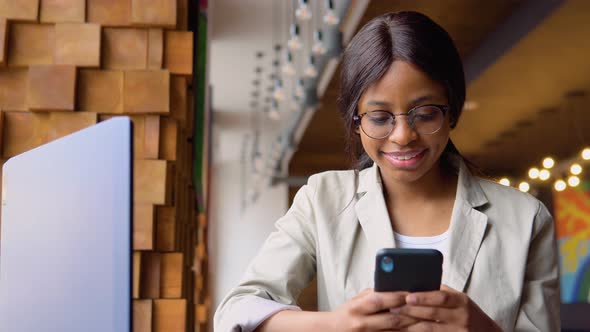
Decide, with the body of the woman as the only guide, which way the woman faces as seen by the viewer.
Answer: toward the camera

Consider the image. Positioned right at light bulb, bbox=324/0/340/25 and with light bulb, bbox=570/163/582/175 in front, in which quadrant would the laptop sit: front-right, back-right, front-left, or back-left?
back-right

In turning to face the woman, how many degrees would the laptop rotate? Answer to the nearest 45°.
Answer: approximately 45° to its right

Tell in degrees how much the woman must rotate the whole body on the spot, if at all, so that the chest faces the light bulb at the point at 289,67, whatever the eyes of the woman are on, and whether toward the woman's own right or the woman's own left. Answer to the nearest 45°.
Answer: approximately 180°

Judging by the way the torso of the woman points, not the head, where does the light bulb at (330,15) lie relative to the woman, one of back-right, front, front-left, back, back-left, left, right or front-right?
back

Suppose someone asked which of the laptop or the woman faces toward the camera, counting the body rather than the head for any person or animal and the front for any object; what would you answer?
the woman

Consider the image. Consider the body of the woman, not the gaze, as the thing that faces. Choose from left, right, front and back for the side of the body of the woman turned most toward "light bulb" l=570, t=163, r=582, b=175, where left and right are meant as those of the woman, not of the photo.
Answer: back

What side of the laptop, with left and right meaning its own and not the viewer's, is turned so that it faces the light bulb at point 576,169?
front

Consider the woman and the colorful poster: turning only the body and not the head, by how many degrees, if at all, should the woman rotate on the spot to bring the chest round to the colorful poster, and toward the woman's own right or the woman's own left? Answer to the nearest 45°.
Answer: approximately 180°

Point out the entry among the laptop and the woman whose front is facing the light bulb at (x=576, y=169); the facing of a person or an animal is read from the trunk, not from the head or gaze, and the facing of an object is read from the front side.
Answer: the laptop

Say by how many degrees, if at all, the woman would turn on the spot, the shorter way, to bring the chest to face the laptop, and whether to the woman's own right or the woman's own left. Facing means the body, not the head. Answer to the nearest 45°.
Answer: approximately 45° to the woman's own right

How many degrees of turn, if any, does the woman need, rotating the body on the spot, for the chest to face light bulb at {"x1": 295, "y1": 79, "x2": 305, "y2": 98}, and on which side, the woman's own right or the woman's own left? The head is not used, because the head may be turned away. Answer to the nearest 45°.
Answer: approximately 180°

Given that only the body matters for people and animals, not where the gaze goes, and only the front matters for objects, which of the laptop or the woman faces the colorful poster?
the laptop

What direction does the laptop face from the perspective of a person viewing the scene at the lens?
facing away from the viewer and to the right of the viewer

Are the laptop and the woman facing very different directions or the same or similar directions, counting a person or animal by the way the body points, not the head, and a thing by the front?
very different directions

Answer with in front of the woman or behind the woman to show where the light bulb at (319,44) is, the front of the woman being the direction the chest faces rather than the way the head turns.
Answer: behind

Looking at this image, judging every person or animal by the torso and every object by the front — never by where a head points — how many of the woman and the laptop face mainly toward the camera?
1
